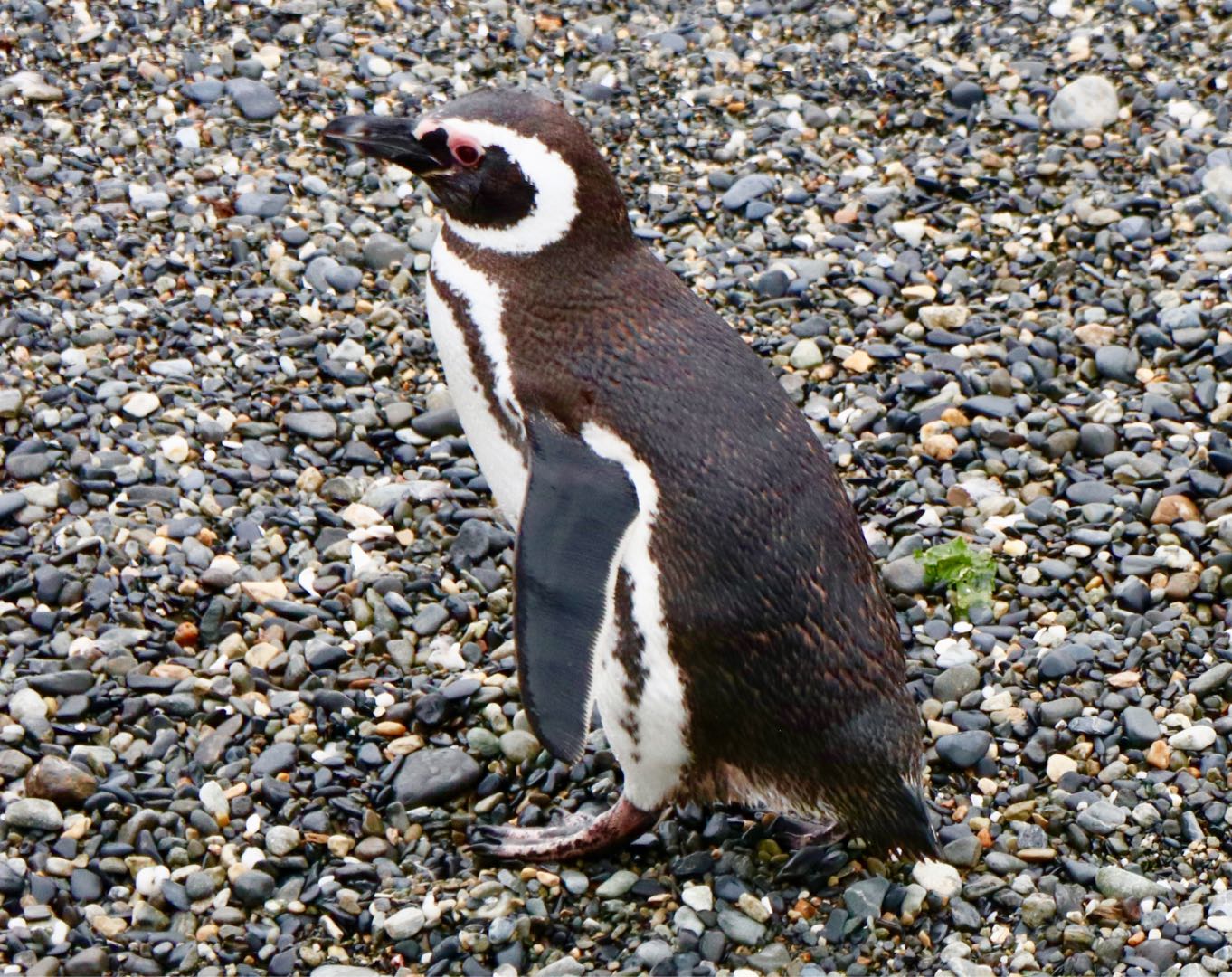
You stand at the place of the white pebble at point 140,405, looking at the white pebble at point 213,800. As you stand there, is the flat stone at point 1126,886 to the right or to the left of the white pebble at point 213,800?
left

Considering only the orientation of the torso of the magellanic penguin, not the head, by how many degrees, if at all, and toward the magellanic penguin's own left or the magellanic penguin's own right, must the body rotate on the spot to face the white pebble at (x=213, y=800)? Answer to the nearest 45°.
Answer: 0° — it already faces it

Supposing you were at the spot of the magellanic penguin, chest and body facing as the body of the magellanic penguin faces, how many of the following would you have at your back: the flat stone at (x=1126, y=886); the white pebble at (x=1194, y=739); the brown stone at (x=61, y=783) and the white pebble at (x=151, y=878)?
2

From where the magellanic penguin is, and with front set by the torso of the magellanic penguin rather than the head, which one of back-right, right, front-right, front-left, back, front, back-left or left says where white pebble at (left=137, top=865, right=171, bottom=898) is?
front

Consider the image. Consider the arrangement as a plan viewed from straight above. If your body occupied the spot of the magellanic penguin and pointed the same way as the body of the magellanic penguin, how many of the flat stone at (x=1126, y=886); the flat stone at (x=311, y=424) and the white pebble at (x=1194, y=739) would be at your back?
2

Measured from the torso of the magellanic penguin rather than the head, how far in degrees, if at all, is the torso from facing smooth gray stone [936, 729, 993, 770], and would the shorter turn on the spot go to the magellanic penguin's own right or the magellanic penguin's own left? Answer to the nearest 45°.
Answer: approximately 180°

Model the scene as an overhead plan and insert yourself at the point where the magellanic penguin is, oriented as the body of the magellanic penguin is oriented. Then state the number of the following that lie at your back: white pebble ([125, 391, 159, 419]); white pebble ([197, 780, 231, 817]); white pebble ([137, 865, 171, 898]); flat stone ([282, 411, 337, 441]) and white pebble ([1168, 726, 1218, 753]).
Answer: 1

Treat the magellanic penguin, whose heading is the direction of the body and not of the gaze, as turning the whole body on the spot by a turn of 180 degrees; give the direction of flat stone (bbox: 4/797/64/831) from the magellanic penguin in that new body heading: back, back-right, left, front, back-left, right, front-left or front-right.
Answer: back

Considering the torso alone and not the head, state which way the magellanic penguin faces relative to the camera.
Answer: to the viewer's left

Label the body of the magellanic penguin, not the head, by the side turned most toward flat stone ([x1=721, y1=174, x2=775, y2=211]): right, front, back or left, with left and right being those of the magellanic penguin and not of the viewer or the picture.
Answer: right

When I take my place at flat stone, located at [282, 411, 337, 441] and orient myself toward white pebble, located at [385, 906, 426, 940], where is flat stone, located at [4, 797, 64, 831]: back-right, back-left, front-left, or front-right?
front-right

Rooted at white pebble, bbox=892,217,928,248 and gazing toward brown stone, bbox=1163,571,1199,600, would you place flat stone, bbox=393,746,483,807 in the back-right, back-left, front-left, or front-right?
front-right

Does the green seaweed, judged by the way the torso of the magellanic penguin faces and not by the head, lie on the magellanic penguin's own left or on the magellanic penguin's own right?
on the magellanic penguin's own right

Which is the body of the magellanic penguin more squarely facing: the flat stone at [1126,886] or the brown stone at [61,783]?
the brown stone

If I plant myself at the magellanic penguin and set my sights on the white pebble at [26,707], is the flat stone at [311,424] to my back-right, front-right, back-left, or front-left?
front-right

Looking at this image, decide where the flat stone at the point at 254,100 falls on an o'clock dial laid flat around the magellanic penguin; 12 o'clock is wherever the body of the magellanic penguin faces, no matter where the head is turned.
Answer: The flat stone is roughly at 2 o'clock from the magellanic penguin.
